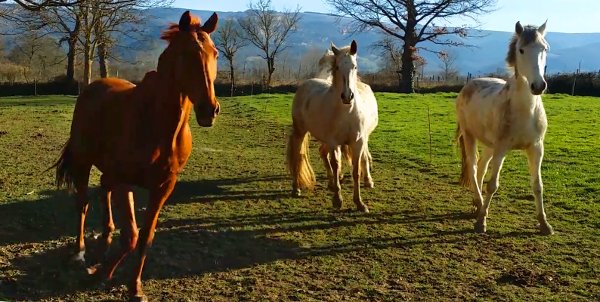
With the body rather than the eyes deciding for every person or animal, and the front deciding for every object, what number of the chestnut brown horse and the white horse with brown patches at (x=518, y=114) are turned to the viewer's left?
0

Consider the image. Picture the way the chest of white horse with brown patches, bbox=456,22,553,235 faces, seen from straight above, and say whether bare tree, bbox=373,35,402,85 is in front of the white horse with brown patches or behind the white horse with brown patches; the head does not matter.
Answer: behind

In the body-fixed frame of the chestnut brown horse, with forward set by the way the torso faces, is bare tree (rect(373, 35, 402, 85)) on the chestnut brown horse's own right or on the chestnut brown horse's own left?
on the chestnut brown horse's own left

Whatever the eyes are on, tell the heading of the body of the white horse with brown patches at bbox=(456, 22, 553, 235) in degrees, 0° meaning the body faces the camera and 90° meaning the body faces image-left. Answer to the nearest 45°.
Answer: approximately 315°

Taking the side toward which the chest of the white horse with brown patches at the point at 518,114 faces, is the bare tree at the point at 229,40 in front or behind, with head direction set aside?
behind

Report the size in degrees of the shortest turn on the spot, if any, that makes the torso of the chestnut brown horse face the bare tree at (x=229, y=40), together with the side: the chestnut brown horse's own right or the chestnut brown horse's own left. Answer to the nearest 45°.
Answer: approximately 135° to the chestnut brown horse's own left

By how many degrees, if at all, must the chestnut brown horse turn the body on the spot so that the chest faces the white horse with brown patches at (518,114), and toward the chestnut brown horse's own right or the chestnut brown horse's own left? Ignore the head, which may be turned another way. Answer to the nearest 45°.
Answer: approximately 45° to the chestnut brown horse's own left

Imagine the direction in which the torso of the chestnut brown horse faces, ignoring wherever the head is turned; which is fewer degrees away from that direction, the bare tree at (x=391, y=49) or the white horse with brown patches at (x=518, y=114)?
the white horse with brown patches

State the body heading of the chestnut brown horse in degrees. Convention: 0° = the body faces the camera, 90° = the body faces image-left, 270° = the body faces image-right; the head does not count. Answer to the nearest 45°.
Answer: approximately 315°

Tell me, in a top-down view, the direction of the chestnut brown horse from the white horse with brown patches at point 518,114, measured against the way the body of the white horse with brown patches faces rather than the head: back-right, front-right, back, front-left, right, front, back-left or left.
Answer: right

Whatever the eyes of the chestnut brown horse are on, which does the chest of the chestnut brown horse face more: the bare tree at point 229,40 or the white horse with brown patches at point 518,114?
the white horse with brown patches

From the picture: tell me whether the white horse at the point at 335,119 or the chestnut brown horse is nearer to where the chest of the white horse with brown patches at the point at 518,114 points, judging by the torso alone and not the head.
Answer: the chestnut brown horse

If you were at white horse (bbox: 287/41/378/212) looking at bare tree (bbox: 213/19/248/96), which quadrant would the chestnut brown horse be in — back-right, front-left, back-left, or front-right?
back-left

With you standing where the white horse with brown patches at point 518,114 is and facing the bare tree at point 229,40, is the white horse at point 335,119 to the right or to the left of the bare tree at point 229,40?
left
